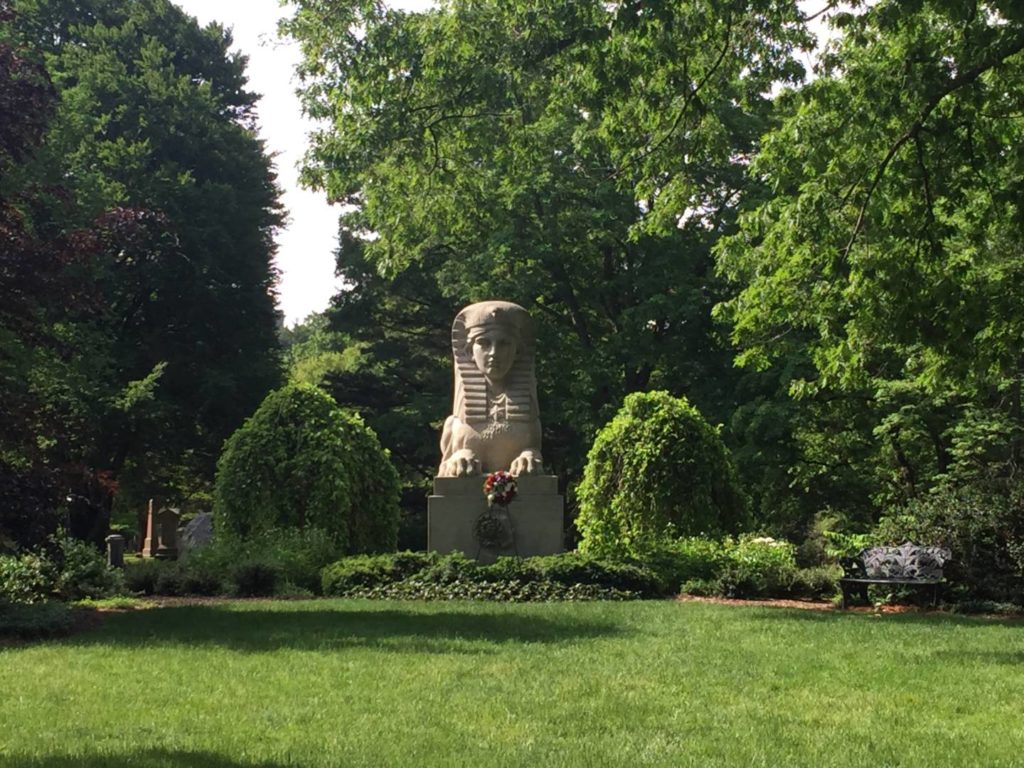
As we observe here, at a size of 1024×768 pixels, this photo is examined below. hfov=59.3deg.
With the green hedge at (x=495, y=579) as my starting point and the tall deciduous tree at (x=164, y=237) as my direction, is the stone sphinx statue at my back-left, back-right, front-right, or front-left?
front-right

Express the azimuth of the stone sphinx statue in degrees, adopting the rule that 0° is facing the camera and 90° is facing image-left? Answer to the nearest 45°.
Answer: approximately 0°

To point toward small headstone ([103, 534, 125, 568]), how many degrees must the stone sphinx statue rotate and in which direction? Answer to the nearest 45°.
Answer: approximately 90° to its right

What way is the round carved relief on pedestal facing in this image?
toward the camera

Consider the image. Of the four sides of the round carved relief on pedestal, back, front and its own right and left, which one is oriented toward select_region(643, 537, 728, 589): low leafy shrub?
left

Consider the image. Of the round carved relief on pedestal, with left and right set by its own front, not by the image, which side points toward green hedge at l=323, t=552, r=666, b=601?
front

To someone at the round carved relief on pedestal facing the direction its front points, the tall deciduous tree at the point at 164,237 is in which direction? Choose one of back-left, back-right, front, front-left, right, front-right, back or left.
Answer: back-right

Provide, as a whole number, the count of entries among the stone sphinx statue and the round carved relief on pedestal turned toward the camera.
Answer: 2

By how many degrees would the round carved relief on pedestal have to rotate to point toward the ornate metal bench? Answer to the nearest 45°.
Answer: approximately 45° to its left

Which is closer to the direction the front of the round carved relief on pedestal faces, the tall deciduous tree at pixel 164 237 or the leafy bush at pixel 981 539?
the leafy bush
